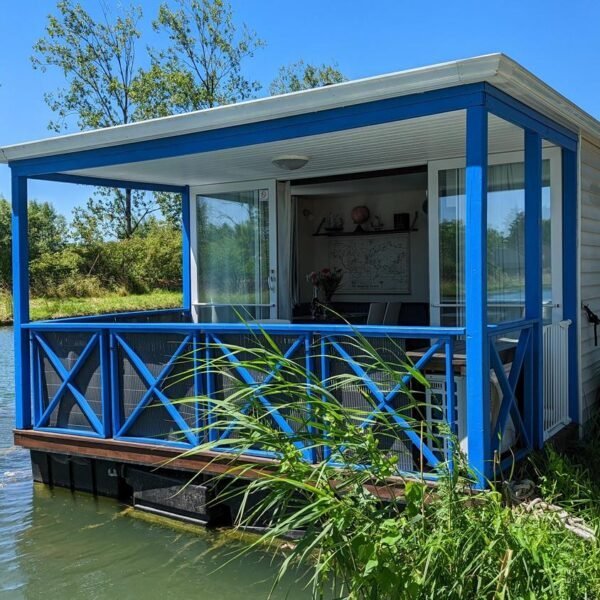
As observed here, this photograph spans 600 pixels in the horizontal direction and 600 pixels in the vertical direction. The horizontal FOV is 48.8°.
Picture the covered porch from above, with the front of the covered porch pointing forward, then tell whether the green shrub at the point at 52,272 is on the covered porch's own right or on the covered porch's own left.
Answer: on the covered porch's own right

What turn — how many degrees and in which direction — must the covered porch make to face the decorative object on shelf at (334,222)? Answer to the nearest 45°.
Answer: approximately 135° to its right

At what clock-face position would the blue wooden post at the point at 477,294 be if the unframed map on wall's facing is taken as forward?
The blue wooden post is roughly at 12 o'clock from the unframed map on wall.

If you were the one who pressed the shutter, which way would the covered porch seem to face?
facing the viewer and to the left of the viewer

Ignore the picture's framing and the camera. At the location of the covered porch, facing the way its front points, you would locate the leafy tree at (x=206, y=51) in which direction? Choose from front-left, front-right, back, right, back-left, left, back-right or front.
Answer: back-right

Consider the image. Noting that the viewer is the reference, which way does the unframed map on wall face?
facing the viewer

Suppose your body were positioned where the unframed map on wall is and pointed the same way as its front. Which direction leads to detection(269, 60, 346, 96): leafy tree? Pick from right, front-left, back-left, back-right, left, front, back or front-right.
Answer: back

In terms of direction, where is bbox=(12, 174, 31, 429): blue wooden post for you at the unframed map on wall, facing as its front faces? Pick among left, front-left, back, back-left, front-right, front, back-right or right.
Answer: front-right

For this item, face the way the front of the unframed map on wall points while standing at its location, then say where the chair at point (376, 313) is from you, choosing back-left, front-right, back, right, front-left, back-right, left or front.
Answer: front

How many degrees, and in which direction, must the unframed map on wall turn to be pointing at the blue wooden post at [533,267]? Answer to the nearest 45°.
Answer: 0° — it already faces it
